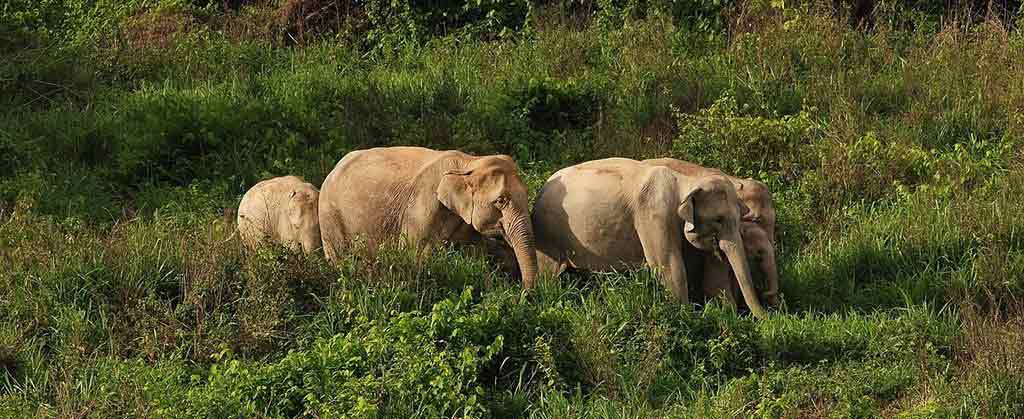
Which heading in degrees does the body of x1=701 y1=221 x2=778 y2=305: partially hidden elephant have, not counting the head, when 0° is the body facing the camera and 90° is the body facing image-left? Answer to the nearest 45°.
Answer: approximately 270°

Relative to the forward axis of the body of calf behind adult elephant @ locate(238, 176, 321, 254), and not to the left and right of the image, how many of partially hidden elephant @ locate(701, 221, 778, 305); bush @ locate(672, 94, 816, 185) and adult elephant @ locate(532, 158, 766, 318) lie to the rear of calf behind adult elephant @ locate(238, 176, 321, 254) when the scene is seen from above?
0

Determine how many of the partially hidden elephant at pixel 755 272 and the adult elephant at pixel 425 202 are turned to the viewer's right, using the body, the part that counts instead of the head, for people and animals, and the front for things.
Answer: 2

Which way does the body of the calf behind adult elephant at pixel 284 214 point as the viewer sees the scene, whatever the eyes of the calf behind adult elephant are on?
to the viewer's right

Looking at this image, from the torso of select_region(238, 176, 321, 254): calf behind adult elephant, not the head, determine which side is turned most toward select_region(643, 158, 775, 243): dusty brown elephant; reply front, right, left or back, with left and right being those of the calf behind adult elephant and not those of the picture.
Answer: front

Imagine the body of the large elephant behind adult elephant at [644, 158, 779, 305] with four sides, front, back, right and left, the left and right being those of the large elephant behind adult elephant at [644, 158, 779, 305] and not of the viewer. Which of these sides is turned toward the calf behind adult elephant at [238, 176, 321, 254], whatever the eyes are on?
back

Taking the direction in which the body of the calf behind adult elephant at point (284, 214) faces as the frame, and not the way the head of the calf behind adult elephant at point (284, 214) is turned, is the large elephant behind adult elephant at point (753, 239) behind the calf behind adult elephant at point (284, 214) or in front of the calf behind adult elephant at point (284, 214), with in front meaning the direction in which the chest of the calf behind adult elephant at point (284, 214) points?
in front

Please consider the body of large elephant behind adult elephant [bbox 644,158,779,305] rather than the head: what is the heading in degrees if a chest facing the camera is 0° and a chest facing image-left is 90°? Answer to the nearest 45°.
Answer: approximately 270°

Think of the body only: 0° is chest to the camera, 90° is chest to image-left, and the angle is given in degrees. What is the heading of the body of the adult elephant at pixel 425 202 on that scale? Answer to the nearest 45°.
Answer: approximately 270°

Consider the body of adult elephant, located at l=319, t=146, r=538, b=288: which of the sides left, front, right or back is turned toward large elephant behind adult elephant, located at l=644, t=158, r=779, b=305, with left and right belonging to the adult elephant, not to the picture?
front
